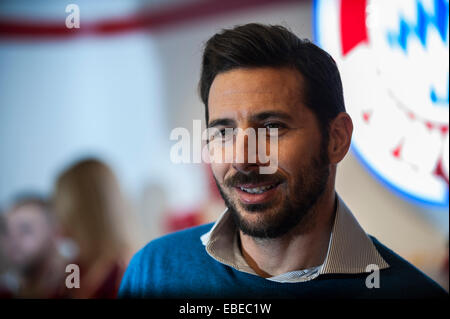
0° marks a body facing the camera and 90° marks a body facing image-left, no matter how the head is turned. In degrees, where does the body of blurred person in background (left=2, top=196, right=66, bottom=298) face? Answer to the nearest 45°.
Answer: approximately 45°

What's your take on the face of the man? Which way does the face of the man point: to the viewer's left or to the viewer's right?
to the viewer's left

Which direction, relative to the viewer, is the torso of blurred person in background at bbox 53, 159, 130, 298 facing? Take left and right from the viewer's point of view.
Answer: facing away from the viewer and to the left of the viewer
